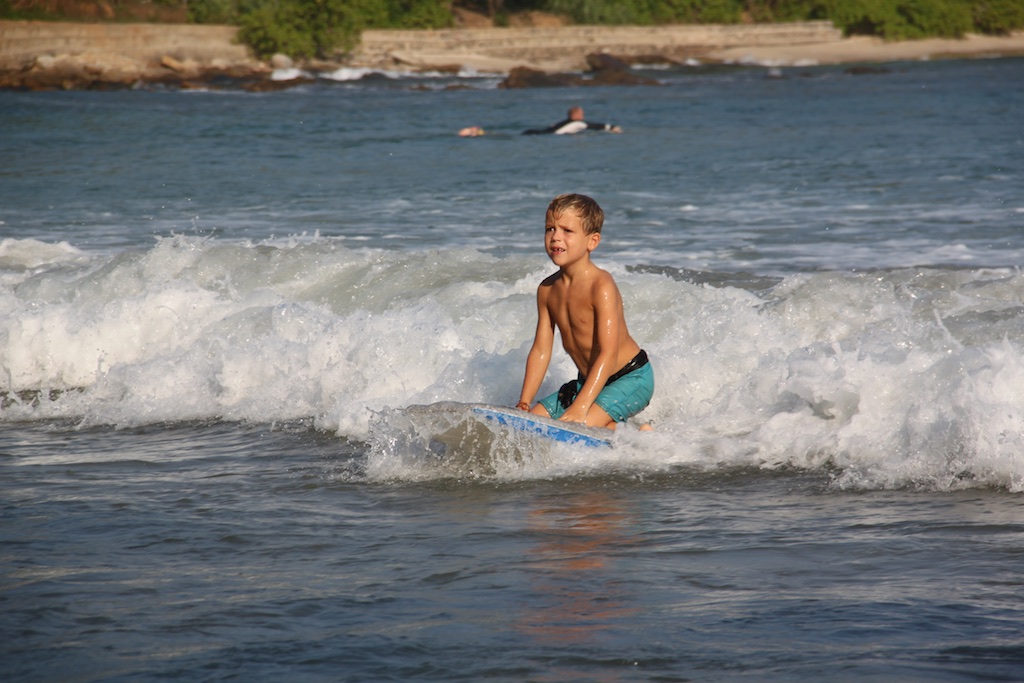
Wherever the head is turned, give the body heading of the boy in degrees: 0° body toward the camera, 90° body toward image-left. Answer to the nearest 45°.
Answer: approximately 45°

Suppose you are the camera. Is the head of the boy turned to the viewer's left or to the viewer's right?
to the viewer's left

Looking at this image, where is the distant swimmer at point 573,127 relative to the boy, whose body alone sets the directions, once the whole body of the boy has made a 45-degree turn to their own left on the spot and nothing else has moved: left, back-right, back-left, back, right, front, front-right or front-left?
back

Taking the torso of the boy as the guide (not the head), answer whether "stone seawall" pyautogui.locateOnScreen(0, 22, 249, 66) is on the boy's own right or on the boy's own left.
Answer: on the boy's own right
